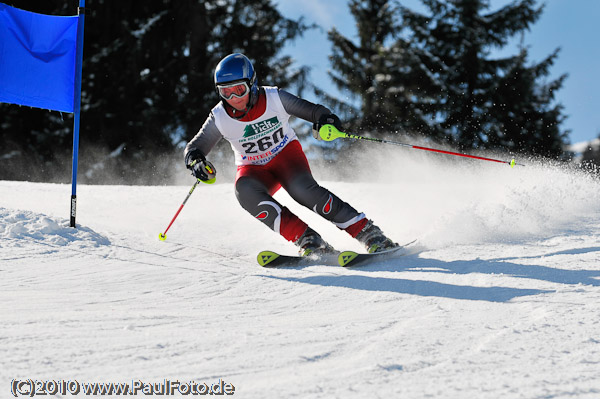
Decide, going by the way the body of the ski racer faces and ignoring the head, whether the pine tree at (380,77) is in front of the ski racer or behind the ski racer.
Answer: behind

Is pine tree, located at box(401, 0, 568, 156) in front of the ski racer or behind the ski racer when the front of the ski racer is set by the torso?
behind

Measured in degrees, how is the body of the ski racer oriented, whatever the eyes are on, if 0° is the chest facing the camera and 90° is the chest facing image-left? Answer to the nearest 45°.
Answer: approximately 0°
